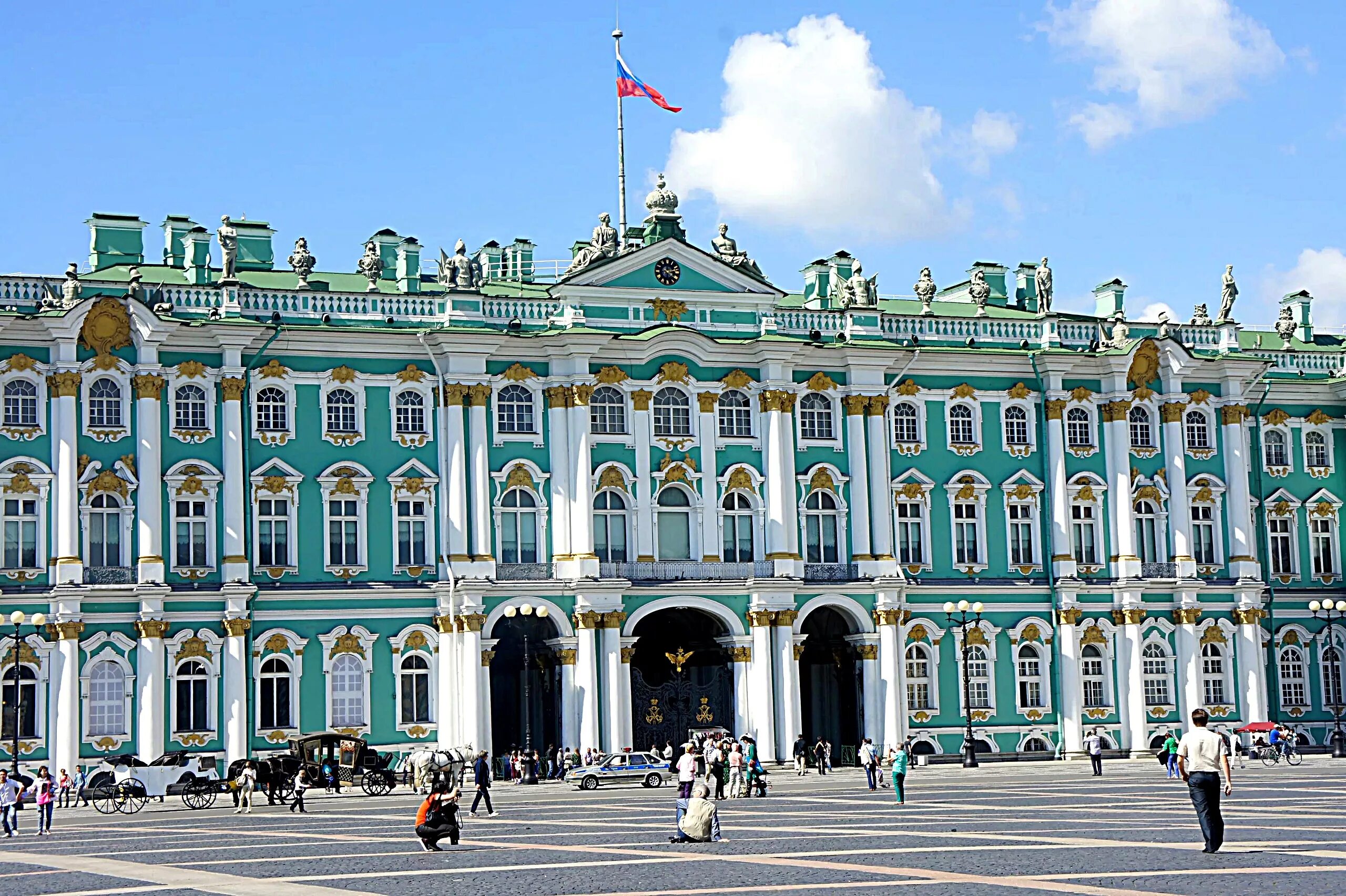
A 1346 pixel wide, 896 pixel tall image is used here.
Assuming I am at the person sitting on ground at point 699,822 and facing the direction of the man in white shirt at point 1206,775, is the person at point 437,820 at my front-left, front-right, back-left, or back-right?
back-right

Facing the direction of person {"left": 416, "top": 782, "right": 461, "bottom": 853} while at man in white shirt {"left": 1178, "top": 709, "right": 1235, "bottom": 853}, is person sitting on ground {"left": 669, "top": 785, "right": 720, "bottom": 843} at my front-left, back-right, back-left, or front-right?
front-right

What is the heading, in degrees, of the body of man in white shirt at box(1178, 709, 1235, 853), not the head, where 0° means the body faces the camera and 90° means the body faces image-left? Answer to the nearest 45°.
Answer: approximately 180°

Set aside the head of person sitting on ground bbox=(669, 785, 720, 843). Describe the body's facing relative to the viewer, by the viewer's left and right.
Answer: facing away from the viewer and to the left of the viewer

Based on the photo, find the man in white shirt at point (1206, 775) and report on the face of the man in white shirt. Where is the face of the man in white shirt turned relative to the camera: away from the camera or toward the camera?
away from the camera

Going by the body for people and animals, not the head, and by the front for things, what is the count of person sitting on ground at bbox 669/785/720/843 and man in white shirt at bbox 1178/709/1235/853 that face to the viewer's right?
0

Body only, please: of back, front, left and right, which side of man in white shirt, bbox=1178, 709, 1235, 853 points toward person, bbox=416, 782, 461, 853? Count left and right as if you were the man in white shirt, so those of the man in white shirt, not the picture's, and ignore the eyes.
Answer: left

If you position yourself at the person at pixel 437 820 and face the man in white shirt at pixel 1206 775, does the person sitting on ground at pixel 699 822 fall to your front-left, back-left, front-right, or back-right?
front-left

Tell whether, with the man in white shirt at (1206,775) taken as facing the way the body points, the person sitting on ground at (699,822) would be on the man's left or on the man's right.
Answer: on the man's left

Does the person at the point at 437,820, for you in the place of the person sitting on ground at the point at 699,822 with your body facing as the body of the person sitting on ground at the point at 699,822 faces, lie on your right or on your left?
on your left
